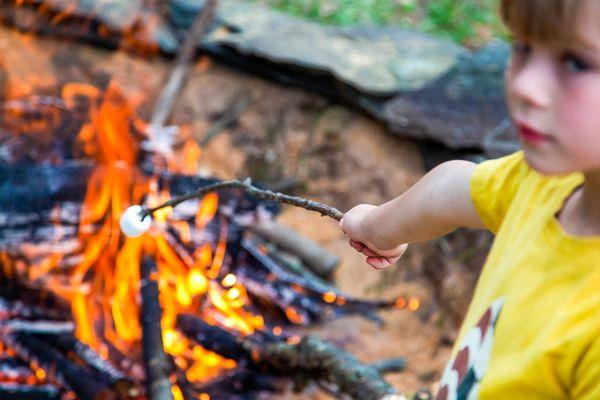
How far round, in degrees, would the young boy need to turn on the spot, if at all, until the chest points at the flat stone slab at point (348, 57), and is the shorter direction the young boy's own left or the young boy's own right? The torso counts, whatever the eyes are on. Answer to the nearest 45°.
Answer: approximately 135° to the young boy's own right

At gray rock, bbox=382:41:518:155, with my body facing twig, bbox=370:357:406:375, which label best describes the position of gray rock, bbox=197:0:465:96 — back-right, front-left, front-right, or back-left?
back-right

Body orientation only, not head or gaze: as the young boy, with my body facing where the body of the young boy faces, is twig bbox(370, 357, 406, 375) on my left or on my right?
on my right

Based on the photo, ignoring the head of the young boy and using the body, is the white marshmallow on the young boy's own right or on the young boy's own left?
on the young boy's own right

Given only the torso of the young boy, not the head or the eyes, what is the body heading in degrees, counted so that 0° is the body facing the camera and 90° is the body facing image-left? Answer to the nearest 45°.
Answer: approximately 45°

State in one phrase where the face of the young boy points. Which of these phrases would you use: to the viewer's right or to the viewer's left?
to the viewer's left

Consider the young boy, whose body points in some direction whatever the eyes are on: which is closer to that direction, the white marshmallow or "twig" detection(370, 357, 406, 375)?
the white marshmallow

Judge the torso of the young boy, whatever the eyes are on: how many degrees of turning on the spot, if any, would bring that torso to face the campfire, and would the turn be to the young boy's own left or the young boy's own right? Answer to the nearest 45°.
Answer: approximately 90° to the young boy's own right
